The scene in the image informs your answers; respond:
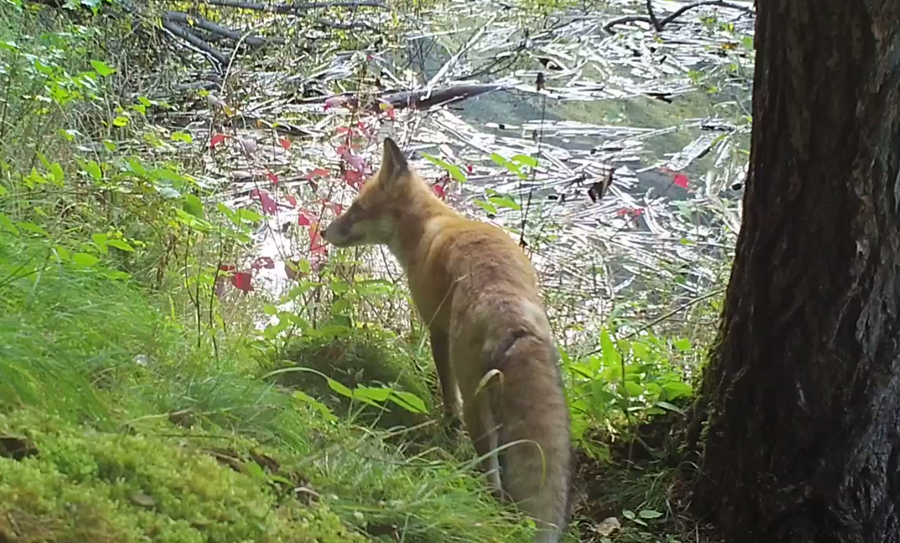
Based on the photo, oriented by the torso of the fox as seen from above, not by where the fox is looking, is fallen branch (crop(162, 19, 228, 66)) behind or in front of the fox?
in front

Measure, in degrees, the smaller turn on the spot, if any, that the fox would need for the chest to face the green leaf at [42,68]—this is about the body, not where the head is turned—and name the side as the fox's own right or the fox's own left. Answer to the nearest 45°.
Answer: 0° — it already faces it

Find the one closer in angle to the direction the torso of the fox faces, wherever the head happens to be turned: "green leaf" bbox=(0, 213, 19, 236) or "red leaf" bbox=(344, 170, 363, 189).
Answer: the red leaf

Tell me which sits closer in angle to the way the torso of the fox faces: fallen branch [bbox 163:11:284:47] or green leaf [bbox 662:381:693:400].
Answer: the fallen branch

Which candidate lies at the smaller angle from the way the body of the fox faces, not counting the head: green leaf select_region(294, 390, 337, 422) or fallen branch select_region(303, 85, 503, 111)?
the fallen branch

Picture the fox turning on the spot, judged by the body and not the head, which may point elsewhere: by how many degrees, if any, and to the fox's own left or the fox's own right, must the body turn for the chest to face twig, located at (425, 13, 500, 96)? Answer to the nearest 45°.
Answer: approximately 45° to the fox's own right

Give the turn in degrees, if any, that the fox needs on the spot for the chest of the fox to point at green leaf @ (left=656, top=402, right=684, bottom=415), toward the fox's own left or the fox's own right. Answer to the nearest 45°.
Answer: approximately 135° to the fox's own right

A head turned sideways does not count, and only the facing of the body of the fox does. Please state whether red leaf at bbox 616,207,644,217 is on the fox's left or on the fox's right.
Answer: on the fox's right

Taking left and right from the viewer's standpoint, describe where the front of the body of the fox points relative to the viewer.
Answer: facing away from the viewer and to the left of the viewer
